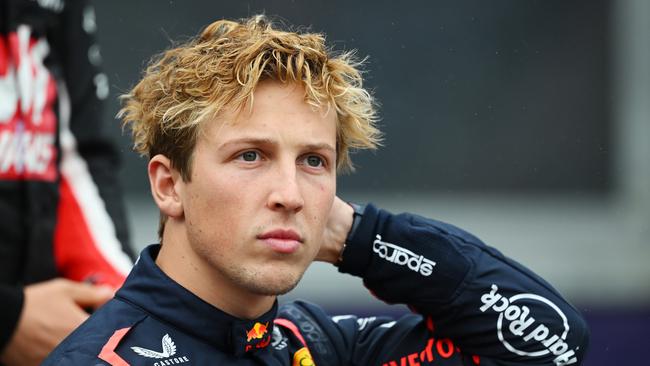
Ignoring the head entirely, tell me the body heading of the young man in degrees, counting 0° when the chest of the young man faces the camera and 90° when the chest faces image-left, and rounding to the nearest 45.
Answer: approximately 315°

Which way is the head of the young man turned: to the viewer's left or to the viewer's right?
to the viewer's right

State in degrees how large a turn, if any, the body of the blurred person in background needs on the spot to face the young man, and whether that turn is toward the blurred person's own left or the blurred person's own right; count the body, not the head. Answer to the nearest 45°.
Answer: approximately 45° to the blurred person's own left

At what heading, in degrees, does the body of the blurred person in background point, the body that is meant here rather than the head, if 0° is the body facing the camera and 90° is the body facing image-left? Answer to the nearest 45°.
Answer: approximately 0°
